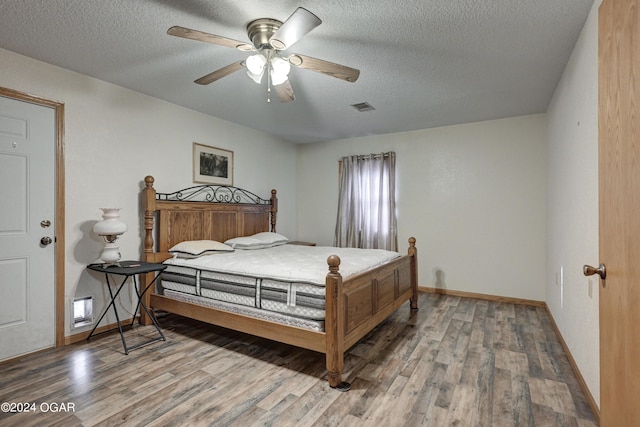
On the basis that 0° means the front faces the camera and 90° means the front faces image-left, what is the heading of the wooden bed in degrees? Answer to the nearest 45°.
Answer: approximately 315°

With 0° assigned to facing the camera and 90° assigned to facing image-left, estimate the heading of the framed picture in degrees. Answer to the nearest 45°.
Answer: approximately 315°

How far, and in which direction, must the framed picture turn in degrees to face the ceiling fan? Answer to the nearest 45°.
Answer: approximately 45° to its right

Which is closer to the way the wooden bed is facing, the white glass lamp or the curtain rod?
the curtain rod

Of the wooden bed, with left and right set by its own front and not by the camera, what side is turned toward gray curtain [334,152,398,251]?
left

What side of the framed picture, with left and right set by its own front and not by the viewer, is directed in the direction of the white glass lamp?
right

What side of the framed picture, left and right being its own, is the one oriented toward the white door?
right
